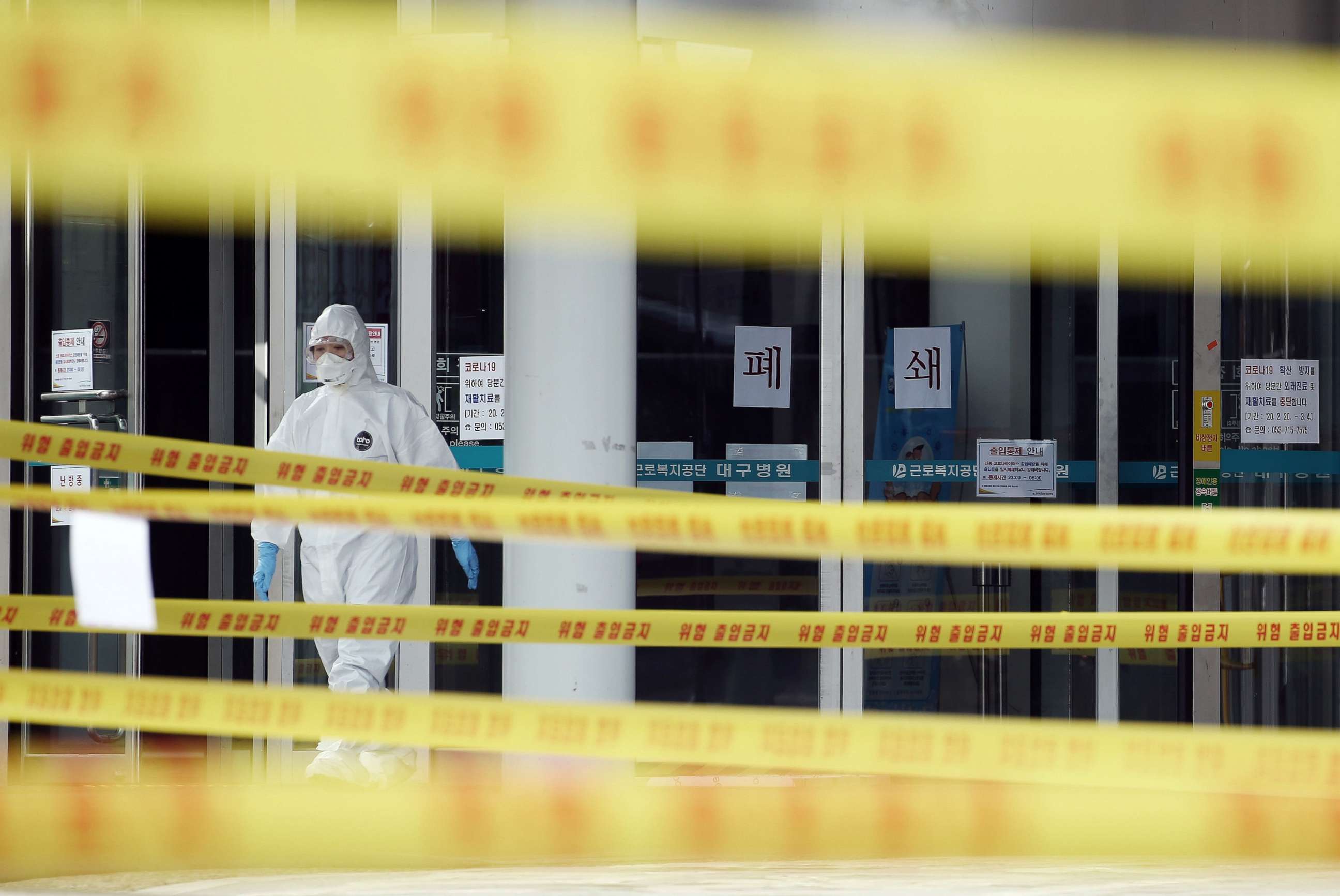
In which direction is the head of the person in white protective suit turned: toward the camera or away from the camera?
toward the camera

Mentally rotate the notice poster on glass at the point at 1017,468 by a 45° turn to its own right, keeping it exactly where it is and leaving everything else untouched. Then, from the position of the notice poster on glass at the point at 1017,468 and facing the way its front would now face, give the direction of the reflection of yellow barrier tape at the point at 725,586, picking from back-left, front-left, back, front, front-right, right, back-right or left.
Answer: front-right

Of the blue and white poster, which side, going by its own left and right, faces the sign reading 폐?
right

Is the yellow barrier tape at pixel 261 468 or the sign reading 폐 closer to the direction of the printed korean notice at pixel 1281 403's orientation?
the yellow barrier tape

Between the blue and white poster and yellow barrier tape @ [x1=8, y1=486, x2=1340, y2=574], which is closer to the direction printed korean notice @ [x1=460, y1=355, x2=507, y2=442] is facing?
the yellow barrier tape

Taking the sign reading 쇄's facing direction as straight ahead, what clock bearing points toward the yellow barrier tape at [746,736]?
The yellow barrier tape is roughly at 12 o'clock from the sign reading 쇄.

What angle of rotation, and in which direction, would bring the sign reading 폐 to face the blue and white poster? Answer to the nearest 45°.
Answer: approximately 90° to its left

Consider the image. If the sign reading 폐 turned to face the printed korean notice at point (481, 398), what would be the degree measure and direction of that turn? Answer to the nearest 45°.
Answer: approximately 90° to its right

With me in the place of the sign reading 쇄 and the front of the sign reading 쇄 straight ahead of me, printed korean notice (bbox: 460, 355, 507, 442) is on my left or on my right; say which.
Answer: on my right

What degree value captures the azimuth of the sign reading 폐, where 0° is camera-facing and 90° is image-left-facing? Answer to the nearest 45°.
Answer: approximately 0°

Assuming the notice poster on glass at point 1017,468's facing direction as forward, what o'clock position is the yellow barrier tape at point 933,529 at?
The yellow barrier tape is roughly at 12 o'clock from the notice poster on glass.

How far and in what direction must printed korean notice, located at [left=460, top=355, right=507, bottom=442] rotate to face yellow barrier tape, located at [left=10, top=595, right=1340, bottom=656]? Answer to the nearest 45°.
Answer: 0° — it already faces it

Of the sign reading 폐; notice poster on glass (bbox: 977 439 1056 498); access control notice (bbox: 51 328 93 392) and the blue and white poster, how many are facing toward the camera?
4

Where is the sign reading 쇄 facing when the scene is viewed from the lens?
facing the viewer

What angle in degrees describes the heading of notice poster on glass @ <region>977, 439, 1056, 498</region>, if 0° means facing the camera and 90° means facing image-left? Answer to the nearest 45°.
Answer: approximately 0°

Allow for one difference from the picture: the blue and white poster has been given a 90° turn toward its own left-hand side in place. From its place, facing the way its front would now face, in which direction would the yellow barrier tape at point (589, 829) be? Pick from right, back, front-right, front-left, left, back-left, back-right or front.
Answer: right

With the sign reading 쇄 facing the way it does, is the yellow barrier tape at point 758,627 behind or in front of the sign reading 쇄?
in front

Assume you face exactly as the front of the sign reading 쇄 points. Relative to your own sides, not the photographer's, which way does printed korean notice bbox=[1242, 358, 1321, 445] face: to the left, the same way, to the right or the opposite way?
the same way
